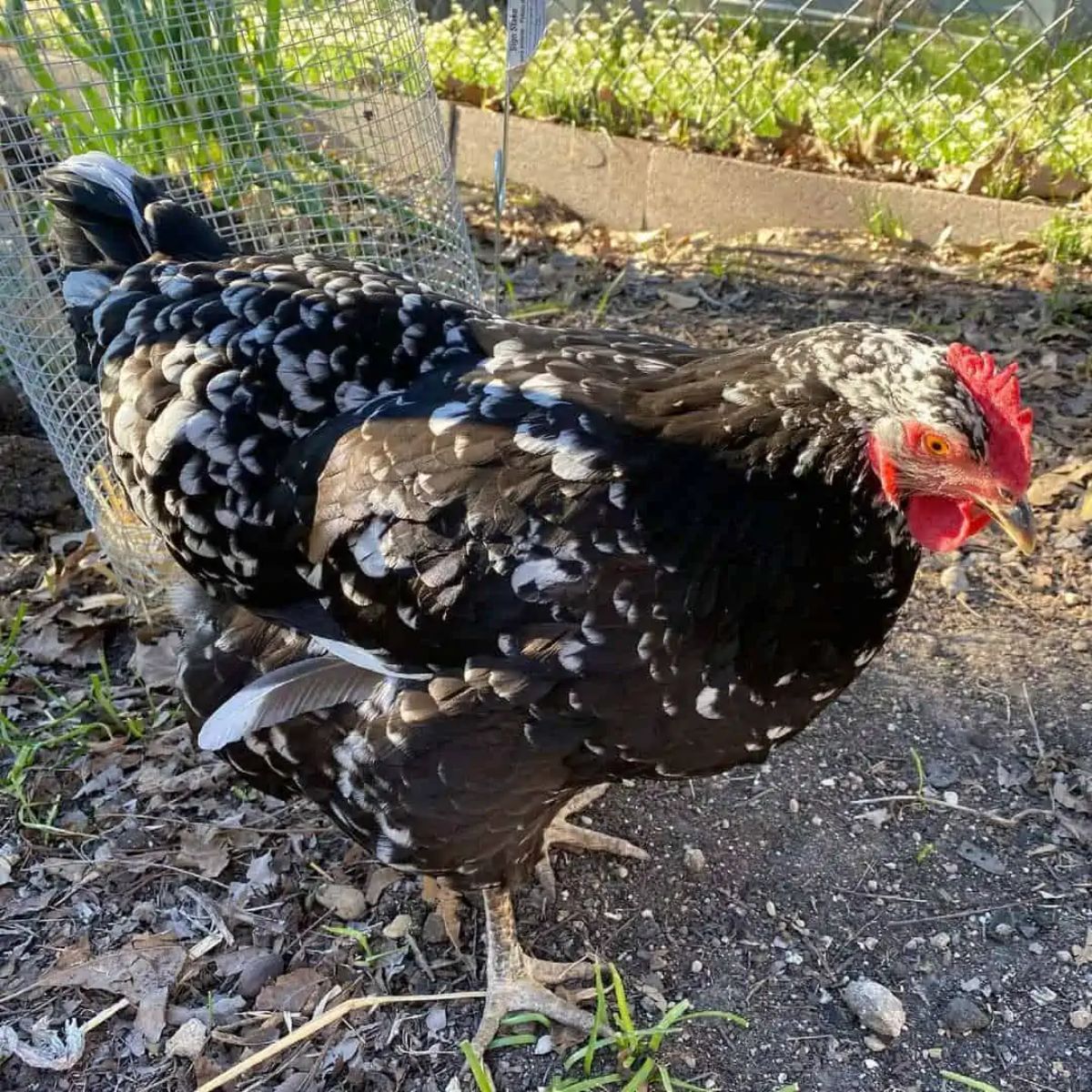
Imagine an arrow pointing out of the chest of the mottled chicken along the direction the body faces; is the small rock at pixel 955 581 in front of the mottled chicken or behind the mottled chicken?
in front

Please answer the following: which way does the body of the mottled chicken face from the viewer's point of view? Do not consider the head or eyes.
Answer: to the viewer's right

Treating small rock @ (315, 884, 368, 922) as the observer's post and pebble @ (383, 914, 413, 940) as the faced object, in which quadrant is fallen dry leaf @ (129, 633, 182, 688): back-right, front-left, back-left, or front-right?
back-left
